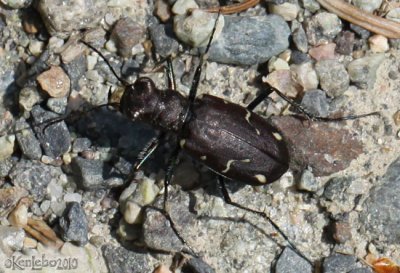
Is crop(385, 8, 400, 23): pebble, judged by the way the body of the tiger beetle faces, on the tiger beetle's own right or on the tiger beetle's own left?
on the tiger beetle's own right

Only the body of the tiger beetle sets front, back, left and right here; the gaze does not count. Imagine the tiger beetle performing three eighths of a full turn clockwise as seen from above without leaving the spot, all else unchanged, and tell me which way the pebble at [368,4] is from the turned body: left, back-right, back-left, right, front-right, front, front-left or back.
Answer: front-left

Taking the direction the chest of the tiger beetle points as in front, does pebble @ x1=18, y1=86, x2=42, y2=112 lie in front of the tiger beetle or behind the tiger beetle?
in front

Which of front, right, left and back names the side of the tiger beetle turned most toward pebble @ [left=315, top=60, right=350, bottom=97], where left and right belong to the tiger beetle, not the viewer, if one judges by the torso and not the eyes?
right

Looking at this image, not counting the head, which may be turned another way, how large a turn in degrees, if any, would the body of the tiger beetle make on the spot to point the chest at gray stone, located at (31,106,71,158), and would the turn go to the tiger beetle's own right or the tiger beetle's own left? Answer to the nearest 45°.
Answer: approximately 45° to the tiger beetle's own left

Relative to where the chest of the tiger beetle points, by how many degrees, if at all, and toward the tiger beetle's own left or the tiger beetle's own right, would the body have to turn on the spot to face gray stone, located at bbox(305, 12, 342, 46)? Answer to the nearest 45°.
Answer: approximately 90° to the tiger beetle's own right

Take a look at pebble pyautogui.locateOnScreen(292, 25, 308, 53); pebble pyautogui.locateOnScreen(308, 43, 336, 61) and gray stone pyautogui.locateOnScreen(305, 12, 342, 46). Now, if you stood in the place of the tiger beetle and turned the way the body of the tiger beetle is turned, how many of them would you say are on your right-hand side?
3

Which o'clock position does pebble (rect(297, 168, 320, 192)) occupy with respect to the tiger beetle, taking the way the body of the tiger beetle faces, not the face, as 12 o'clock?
The pebble is roughly at 5 o'clock from the tiger beetle.

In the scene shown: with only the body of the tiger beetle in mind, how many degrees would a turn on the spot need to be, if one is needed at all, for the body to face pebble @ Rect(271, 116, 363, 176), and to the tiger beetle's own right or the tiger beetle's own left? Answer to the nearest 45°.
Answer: approximately 135° to the tiger beetle's own right

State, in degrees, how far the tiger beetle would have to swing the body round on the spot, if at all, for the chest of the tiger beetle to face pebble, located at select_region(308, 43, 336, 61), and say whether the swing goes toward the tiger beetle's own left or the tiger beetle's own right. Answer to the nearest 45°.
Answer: approximately 90° to the tiger beetle's own right

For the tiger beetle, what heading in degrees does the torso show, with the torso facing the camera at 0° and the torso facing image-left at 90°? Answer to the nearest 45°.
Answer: approximately 135°

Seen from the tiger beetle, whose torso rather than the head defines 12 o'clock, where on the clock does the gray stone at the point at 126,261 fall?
The gray stone is roughly at 9 o'clock from the tiger beetle.

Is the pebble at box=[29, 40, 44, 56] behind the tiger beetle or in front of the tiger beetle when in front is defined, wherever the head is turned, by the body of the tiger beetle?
in front
